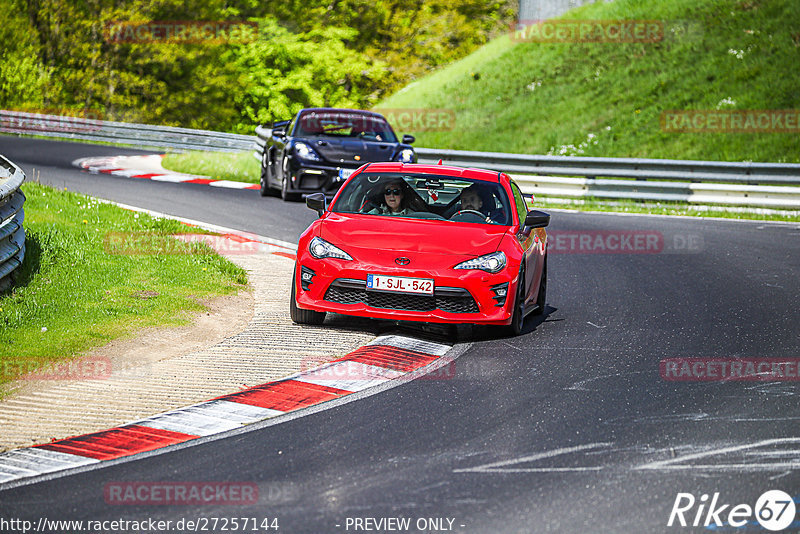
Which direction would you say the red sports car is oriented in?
toward the camera

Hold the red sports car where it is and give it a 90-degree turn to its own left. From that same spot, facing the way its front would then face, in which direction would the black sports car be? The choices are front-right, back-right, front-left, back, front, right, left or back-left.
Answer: left

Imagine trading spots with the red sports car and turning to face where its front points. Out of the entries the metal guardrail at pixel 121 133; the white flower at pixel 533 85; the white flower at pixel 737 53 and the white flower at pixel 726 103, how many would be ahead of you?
0

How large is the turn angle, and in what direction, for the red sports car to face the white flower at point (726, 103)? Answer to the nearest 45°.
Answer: approximately 180°

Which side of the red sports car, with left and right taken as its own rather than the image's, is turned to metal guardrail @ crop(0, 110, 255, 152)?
back

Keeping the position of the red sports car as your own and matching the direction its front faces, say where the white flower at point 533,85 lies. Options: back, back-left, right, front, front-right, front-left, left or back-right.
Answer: back

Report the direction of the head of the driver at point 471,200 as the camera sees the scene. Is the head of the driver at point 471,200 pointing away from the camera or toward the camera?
toward the camera

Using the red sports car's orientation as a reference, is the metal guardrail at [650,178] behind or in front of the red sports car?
behind

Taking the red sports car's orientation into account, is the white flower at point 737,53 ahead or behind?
behind

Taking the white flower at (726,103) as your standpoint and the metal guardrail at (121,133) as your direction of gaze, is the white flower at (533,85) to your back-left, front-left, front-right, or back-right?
front-right

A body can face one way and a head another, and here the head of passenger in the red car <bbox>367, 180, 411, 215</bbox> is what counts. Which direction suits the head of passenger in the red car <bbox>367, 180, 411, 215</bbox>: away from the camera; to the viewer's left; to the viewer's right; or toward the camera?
toward the camera
